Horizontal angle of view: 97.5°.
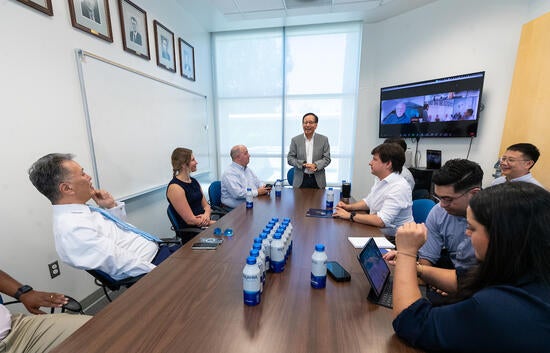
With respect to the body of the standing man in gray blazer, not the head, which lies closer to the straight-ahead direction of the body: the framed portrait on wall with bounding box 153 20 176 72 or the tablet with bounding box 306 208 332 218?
the tablet

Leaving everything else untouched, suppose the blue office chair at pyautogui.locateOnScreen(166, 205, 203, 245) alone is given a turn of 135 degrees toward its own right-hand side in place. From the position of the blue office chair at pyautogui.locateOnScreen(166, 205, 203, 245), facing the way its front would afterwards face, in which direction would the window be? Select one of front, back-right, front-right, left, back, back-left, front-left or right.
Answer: back

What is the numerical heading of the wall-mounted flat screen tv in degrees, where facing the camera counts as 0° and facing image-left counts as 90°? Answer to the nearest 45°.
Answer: approximately 45°

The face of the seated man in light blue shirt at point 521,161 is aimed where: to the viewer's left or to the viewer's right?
to the viewer's left

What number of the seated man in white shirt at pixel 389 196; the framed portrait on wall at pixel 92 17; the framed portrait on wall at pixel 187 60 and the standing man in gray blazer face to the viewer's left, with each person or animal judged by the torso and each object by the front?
1

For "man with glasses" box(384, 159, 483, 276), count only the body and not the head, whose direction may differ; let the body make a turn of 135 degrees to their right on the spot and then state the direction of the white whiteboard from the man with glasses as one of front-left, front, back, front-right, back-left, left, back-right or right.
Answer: left

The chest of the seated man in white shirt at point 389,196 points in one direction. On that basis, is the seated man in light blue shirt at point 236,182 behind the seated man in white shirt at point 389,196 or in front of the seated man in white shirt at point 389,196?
in front

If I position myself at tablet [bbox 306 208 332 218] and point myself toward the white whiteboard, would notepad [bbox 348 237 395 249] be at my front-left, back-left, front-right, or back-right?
back-left

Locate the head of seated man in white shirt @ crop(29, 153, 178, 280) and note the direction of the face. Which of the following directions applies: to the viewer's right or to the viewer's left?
to the viewer's right

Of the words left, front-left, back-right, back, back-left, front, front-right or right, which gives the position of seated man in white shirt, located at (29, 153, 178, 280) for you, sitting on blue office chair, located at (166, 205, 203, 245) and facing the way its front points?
back-right

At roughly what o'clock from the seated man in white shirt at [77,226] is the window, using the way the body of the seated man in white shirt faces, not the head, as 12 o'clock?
The window is roughly at 11 o'clock from the seated man in white shirt.

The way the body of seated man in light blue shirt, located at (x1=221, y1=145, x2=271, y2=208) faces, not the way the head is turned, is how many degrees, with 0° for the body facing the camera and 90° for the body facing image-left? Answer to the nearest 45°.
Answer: approximately 270°

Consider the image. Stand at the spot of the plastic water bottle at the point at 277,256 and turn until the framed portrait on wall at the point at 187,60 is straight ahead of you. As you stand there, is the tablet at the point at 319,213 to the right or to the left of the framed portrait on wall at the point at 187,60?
right

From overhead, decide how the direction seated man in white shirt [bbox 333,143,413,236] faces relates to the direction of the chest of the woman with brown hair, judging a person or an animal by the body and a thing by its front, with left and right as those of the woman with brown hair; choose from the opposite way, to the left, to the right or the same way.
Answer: the opposite way

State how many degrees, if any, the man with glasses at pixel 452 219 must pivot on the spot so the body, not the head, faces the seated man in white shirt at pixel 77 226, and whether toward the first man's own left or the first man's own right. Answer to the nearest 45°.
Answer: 0° — they already face them

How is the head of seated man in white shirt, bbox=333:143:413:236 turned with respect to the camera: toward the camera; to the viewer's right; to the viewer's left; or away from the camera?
to the viewer's left

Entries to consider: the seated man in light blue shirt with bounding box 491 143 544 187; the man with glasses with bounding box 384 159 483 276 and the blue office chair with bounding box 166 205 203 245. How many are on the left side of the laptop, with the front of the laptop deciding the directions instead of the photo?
2

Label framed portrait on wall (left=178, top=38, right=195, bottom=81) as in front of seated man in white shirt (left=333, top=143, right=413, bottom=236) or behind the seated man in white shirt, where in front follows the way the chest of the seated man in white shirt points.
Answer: in front

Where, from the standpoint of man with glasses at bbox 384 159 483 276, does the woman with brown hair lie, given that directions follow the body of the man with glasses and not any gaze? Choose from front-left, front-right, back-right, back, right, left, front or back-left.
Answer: front-right
